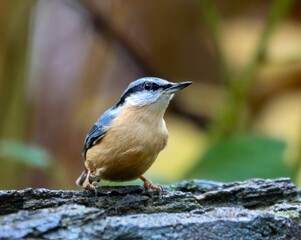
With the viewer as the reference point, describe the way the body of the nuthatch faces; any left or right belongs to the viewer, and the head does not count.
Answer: facing the viewer and to the right of the viewer
